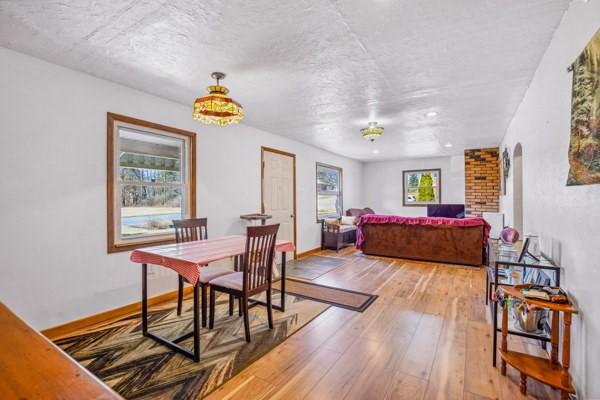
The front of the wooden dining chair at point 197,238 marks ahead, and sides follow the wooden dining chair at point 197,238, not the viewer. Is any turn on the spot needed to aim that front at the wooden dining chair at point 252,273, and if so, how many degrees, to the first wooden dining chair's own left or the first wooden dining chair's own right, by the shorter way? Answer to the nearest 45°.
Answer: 0° — it already faces it

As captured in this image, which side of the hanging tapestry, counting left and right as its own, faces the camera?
left

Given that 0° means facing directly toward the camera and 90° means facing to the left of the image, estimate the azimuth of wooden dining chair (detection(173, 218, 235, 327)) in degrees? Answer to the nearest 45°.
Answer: approximately 315°

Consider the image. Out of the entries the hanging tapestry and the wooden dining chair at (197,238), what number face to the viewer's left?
1

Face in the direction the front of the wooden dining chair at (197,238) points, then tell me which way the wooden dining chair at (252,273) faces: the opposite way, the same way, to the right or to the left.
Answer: the opposite way

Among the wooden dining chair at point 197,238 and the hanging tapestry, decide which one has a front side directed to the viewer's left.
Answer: the hanging tapestry

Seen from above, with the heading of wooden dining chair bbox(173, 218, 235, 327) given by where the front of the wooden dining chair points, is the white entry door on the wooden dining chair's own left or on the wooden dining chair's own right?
on the wooden dining chair's own left

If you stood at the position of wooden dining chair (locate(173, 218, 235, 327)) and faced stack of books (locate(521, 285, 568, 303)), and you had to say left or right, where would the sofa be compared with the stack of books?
left

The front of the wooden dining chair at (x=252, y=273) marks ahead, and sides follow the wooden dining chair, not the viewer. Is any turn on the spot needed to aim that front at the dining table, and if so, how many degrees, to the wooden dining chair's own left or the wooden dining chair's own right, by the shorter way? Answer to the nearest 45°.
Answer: approximately 45° to the wooden dining chair's own left

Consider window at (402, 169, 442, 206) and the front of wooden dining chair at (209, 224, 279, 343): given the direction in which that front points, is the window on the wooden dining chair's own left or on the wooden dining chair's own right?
on the wooden dining chair's own right

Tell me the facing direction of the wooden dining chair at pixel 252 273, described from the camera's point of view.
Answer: facing away from the viewer and to the left of the viewer
